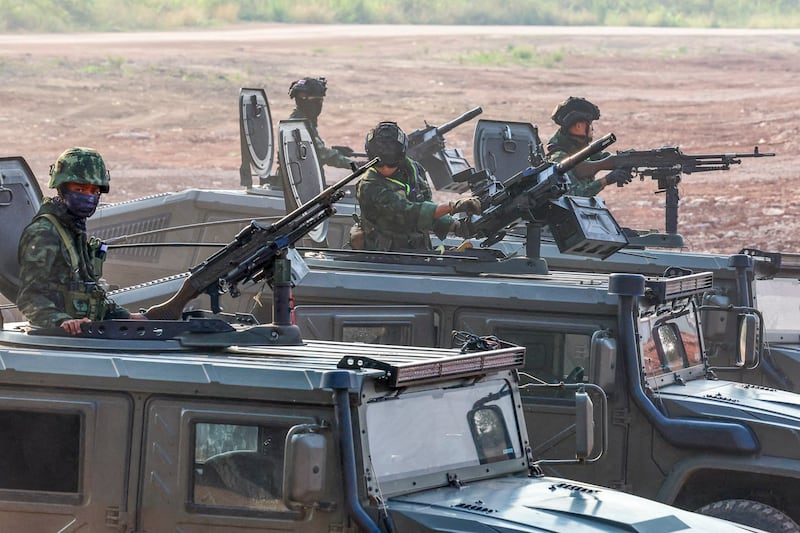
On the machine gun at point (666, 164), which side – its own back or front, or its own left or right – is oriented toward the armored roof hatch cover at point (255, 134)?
back

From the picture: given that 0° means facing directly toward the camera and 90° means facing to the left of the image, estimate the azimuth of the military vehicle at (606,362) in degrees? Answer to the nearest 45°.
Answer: approximately 315°

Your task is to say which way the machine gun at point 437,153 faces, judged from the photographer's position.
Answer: facing to the right of the viewer

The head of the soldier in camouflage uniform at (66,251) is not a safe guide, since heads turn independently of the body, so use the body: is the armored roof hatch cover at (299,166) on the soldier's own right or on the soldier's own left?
on the soldier's own left

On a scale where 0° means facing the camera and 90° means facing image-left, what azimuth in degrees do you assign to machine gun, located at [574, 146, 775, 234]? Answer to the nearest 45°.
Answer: approximately 270°

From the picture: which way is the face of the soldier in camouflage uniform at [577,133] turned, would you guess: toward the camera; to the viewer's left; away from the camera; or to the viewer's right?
to the viewer's right

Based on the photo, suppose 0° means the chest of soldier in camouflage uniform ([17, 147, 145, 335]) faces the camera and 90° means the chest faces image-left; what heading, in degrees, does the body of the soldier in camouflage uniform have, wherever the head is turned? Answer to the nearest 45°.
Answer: approximately 315°

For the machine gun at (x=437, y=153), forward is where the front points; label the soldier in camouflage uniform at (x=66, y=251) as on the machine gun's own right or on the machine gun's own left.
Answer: on the machine gun's own right

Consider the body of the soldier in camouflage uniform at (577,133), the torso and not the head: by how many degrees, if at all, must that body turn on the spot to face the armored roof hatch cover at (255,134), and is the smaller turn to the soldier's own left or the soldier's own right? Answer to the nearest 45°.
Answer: approximately 180°

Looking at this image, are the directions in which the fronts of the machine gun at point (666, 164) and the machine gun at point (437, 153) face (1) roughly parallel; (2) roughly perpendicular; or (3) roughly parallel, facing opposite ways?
roughly parallel

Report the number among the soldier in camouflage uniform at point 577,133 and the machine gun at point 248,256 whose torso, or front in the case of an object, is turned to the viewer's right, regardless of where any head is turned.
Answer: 2

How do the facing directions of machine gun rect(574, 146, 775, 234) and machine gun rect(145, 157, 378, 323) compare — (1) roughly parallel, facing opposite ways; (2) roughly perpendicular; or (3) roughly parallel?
roughly parallel

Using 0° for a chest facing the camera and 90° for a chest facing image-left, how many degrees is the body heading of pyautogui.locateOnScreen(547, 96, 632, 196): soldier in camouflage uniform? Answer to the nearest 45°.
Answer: approximately 270°

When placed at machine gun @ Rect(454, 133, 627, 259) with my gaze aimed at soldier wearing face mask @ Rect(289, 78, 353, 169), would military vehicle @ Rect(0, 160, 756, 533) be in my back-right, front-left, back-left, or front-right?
back-left

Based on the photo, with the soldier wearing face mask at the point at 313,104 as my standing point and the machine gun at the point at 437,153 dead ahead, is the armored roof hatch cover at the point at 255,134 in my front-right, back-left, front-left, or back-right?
back-right

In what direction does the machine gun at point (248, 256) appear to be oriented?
to the viewer's right
